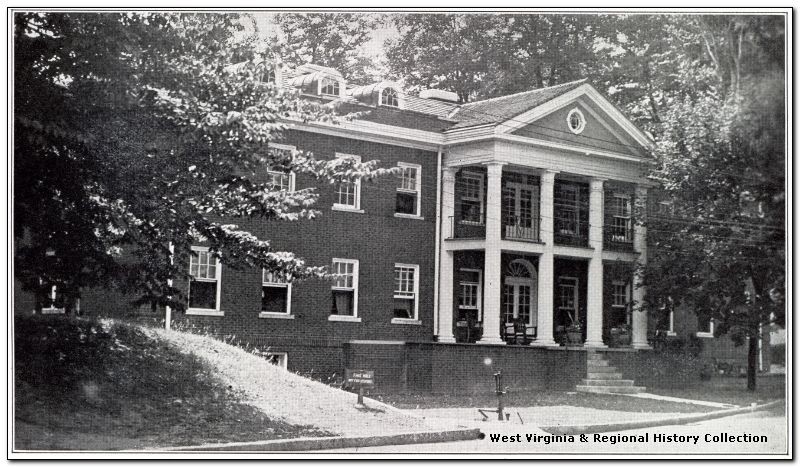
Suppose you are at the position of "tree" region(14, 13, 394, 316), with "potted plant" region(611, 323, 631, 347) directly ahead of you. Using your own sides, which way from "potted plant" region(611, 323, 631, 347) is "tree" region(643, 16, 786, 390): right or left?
right

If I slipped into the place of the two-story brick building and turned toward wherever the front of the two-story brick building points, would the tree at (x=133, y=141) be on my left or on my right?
on my right

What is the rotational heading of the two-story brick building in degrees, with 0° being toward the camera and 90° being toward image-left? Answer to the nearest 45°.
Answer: approximately 315°
